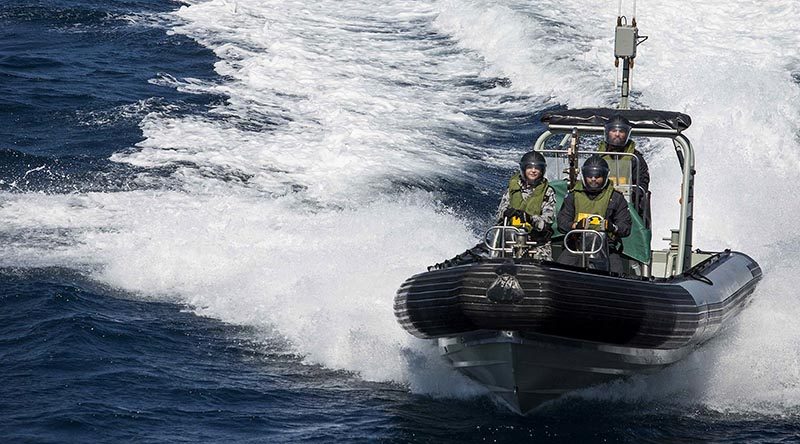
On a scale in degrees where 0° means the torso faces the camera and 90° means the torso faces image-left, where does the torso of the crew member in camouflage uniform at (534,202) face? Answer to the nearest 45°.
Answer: approximately 0°

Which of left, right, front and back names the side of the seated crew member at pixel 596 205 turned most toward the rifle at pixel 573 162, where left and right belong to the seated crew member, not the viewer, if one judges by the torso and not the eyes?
back

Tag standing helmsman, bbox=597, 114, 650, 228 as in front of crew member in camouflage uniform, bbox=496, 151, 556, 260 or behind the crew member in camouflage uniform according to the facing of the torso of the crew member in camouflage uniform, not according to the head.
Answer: behind

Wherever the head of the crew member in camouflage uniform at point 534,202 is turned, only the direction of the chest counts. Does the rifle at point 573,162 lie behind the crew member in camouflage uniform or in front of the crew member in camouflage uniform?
behind

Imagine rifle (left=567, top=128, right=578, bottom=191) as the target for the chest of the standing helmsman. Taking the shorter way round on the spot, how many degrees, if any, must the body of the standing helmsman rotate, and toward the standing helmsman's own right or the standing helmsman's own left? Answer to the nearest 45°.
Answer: approximately 45° to the standing helmsman's own right

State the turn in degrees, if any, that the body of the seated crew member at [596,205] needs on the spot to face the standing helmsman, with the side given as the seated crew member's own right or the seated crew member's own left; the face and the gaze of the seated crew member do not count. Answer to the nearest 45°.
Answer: approximately 180°

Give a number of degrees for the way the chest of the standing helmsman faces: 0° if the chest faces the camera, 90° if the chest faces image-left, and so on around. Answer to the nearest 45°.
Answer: approximately 0°
